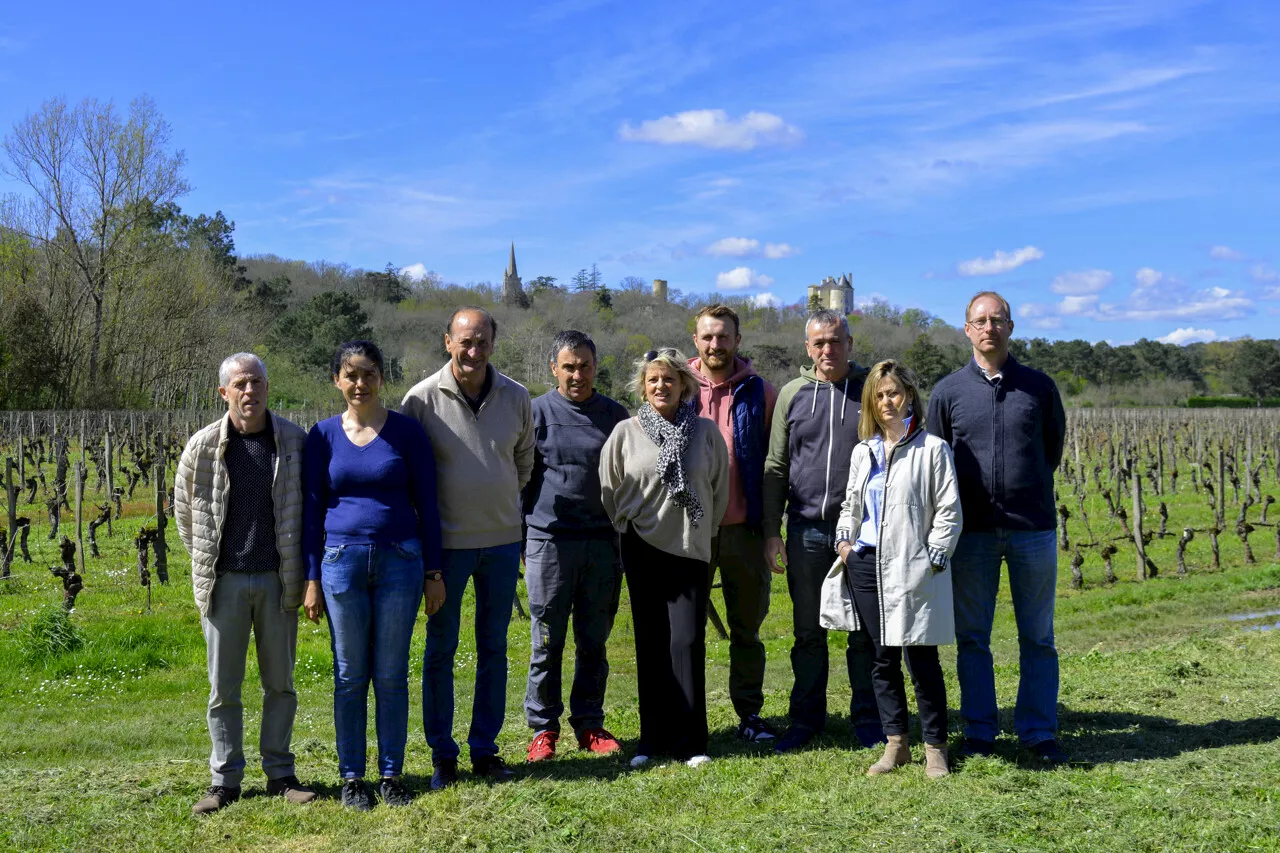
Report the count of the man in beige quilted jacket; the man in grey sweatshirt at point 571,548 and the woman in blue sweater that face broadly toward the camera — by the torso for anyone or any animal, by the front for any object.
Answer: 3

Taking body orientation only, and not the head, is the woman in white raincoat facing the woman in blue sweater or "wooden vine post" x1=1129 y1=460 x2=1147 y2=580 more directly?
the woman in blue sweater

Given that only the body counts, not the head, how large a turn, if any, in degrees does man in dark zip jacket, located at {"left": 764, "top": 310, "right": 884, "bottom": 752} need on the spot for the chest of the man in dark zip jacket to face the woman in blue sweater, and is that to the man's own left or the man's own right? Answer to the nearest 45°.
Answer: approximately 45° to the man's own right

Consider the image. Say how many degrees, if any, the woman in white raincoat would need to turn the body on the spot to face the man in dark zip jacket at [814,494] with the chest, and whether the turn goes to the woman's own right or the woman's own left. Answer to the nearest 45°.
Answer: approximately 90° to the woman's own right

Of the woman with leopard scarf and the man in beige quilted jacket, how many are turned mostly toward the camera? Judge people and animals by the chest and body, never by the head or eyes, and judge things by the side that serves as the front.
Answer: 2

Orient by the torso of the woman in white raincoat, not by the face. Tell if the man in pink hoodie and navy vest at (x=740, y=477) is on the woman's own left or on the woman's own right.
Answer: on the woman's own right

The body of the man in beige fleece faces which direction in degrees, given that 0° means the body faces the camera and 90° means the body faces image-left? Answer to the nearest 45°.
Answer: approximately 0°

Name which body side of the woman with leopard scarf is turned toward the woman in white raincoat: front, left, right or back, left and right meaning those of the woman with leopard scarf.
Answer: left

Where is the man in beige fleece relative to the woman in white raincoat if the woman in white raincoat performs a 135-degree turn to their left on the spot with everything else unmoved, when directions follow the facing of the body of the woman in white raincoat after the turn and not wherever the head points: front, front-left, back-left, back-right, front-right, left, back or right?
back

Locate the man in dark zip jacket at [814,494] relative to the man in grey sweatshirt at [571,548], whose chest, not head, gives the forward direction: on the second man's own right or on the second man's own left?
on the second man's own left
